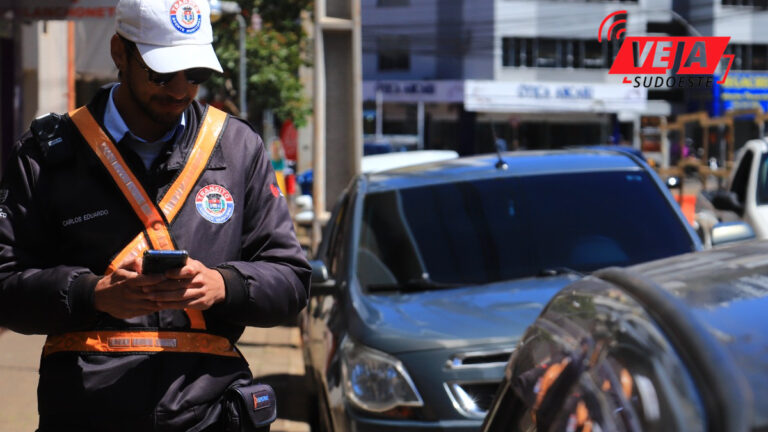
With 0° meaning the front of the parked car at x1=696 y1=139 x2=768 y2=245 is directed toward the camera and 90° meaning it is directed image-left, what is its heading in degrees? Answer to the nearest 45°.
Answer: approximately 45°

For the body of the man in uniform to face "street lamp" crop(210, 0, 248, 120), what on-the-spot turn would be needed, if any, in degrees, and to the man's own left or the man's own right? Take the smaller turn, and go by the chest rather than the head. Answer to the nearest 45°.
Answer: approximately 180°

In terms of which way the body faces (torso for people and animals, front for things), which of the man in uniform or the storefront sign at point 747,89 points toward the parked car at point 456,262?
the storefront sign

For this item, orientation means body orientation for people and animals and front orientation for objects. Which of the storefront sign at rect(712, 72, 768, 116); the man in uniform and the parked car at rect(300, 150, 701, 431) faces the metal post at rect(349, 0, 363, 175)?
the storefront sign

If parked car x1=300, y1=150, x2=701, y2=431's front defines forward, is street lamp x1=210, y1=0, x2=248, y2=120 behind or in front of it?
behind
